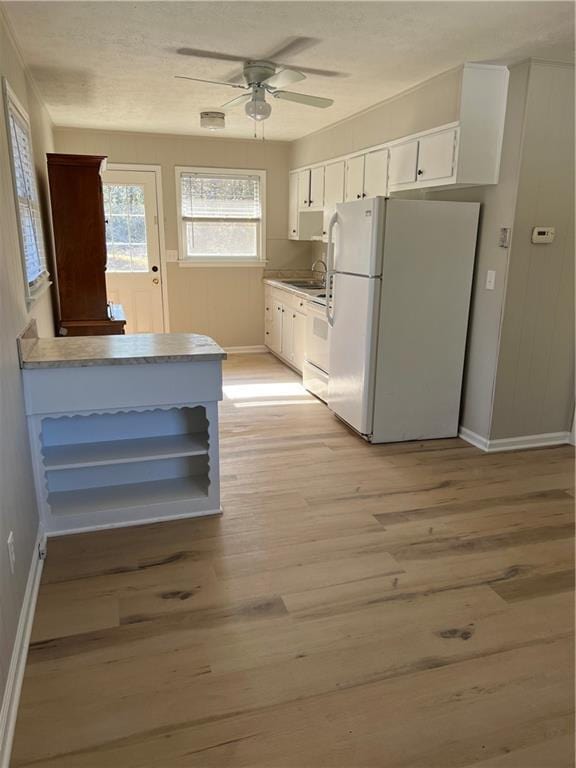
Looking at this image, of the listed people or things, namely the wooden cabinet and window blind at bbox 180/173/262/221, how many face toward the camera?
1

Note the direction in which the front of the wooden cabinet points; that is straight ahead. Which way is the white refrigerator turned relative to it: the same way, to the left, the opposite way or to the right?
the opposite way

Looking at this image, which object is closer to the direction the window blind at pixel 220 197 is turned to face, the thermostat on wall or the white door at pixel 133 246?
the thermostat on wall

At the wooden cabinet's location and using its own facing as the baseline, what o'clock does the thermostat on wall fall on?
The thermostat on wall is roughly at 1 o'clock from the wooden cabinet.

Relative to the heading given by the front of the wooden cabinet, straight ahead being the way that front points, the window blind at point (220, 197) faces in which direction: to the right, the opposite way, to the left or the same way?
to the right

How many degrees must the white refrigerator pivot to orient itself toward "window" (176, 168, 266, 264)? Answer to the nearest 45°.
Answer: approximately 90° to its right

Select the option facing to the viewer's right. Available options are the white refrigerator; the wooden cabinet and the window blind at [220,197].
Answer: the wooden cabinet

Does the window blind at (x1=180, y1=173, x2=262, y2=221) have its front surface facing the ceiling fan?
yes

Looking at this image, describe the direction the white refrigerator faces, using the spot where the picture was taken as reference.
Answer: facing the viewer and to the left of the viewer

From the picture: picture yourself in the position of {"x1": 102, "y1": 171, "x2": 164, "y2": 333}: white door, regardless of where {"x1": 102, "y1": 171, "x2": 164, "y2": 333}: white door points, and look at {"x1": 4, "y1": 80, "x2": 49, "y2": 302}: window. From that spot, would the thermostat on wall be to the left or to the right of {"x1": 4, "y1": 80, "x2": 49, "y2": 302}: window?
left

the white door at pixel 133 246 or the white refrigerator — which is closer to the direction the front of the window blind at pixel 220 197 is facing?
the white refrigerator

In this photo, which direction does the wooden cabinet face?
to the viewer's right

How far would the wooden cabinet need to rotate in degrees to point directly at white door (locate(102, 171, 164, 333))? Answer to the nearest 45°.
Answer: approximately 90° to its left

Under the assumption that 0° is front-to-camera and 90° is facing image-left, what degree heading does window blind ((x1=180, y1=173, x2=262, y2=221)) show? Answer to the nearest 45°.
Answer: approximately 0°

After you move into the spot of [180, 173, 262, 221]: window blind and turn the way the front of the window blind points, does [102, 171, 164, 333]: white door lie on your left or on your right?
on your right
